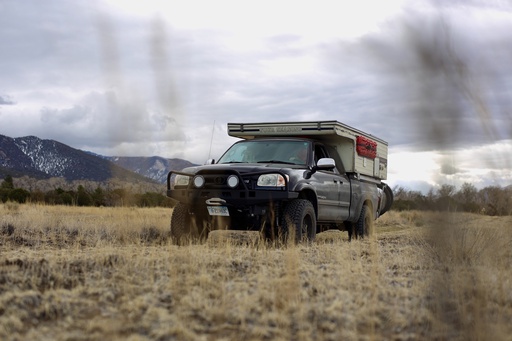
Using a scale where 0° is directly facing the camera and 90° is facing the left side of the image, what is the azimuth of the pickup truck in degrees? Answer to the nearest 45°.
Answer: approximately 45°
